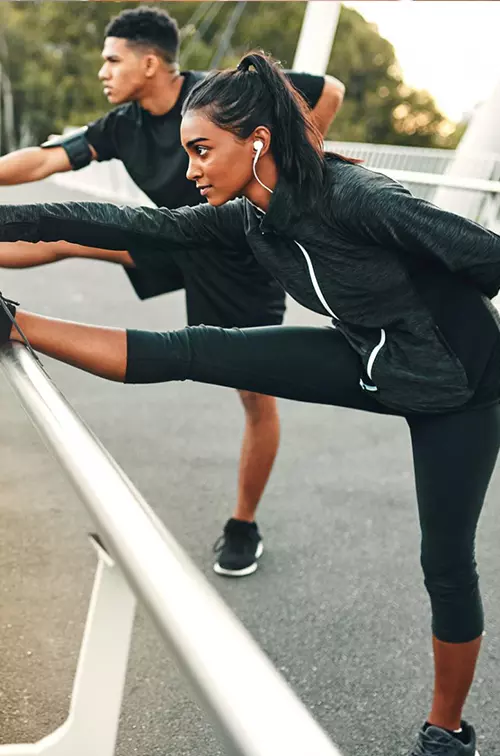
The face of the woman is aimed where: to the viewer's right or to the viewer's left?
to the viewer's left

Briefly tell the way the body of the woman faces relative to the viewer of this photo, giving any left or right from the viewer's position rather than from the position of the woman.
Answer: facing to the left of the viewer

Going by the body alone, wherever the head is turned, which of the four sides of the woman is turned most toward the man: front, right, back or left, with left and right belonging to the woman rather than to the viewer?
right

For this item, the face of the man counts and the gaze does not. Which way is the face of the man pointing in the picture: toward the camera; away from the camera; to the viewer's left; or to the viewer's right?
to the viewer's left

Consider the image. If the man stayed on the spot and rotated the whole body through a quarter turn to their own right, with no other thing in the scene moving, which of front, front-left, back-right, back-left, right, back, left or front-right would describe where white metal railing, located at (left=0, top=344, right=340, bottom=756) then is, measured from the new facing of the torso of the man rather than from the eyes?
back-left

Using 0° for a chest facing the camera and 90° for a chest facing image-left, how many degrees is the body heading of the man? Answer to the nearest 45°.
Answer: approximately 45°

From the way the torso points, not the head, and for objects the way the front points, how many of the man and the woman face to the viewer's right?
0
